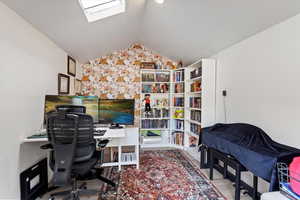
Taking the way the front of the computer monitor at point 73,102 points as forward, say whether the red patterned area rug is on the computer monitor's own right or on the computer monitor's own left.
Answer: on the computer monitor's own left

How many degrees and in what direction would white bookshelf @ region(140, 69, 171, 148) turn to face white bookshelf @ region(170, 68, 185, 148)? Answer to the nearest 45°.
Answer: approximately 90° to its left

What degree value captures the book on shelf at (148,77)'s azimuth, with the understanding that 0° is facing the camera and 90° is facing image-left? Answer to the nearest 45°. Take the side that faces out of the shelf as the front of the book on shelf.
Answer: approximately 0°

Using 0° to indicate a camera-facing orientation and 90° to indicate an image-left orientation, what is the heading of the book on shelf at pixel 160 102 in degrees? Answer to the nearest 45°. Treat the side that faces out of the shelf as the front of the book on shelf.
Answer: approximately 0°

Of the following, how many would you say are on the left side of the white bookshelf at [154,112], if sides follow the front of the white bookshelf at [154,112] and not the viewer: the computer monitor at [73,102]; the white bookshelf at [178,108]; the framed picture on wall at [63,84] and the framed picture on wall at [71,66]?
1

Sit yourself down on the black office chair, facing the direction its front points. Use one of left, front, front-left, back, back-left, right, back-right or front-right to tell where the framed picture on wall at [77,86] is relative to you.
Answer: front-left

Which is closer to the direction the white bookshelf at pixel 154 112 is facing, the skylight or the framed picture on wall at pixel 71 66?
the skylight

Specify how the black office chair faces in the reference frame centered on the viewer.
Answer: facing away from the viewer and to the right of the viewer

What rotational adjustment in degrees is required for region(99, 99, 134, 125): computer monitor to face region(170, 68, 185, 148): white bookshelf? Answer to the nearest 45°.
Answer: approximately 135° to its left

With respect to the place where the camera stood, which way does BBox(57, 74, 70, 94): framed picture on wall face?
facing the viewer and to the right of the viewer
